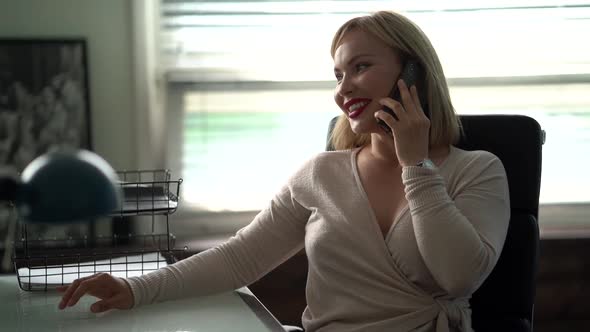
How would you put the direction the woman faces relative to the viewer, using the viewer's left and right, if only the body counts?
facing the viewer and to the left of the viewer

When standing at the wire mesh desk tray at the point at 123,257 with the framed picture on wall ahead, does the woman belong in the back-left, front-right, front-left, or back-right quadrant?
back-right

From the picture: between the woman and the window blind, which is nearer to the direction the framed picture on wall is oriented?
the woman

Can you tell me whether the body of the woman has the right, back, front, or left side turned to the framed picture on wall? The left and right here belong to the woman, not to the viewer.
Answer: right

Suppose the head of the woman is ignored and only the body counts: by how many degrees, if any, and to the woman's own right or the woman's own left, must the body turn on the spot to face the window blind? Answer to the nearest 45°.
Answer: approximately 135° to the woman's own right

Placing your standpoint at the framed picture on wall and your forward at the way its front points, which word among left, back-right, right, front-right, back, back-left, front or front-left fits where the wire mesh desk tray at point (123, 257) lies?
front

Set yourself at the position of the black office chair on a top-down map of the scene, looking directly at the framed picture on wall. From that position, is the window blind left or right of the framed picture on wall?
right

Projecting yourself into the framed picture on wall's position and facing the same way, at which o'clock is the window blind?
The window blind is roughly at 9 o'clock from the framed picture on wall.

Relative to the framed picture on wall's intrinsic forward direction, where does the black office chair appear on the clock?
The black office chair is roughly at 11 o'clock from the framed picture on wall.

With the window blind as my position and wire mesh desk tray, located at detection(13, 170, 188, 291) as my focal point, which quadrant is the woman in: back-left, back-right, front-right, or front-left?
front-left

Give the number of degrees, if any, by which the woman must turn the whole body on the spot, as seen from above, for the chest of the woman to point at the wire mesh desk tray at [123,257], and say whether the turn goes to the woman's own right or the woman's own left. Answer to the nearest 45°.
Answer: approximately 45° to the woman's own right

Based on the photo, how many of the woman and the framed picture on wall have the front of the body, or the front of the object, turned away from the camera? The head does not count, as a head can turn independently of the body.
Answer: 0

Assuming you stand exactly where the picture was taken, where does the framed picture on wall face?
facing the viewer
